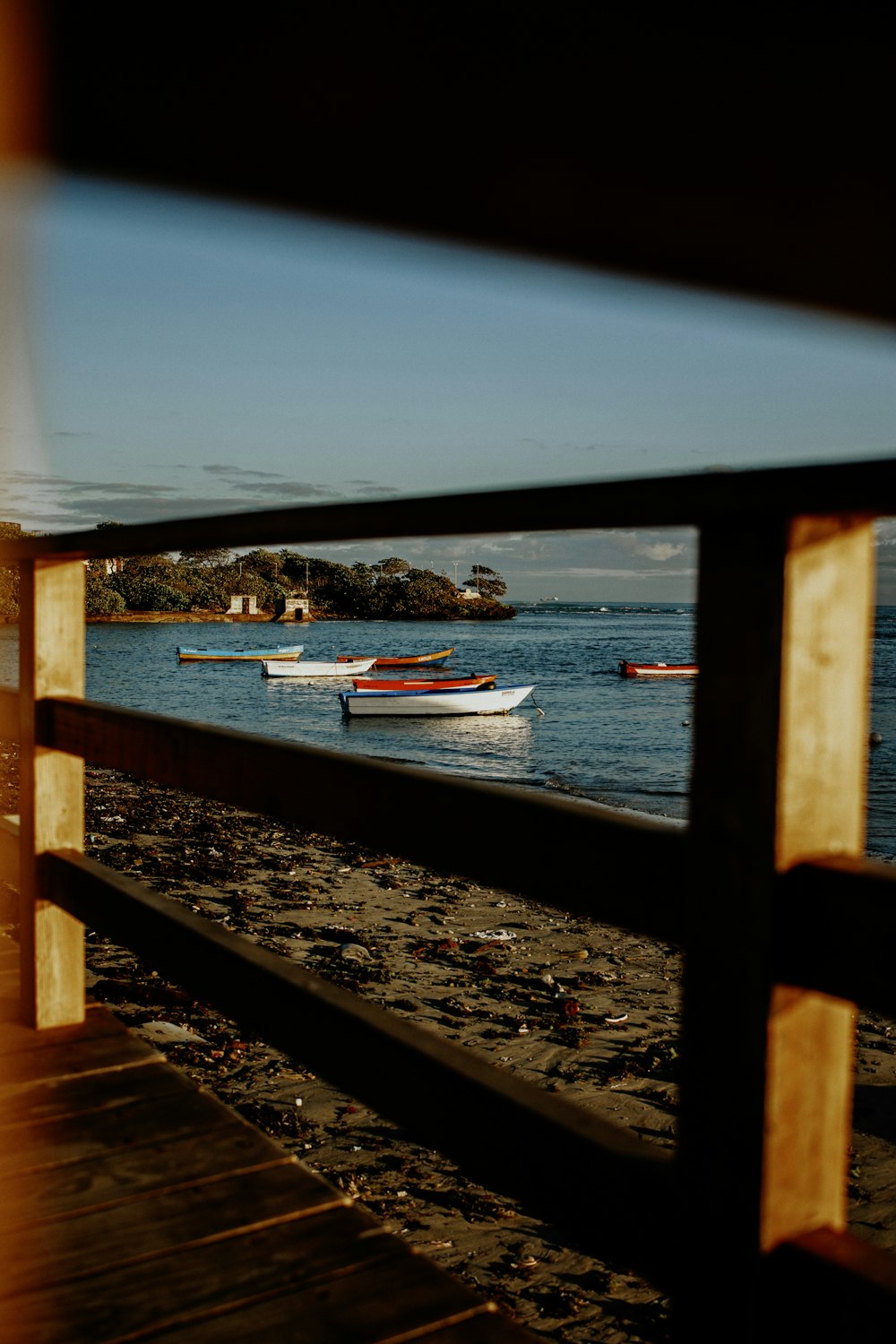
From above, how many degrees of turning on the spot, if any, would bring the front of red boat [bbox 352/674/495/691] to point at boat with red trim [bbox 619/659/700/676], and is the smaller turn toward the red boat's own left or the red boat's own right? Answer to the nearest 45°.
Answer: approximately 45° to the red boat's own left

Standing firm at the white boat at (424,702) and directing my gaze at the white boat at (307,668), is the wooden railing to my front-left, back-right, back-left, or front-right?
back-left

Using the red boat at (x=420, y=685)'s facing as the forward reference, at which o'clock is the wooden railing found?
The wooden railing is roughly at 3 o'clock from the red boat.

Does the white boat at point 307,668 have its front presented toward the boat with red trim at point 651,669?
yes

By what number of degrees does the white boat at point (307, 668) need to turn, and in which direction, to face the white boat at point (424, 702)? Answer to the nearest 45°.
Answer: approximately 90° to its right

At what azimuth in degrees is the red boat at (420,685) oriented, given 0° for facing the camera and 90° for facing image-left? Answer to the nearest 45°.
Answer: approximately 270°

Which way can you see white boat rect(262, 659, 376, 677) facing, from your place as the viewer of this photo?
facing to the right of the viewer

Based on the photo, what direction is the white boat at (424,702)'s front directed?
to the viewer's right

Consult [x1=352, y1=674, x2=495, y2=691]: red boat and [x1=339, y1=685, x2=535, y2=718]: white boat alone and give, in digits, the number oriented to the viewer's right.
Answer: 2
